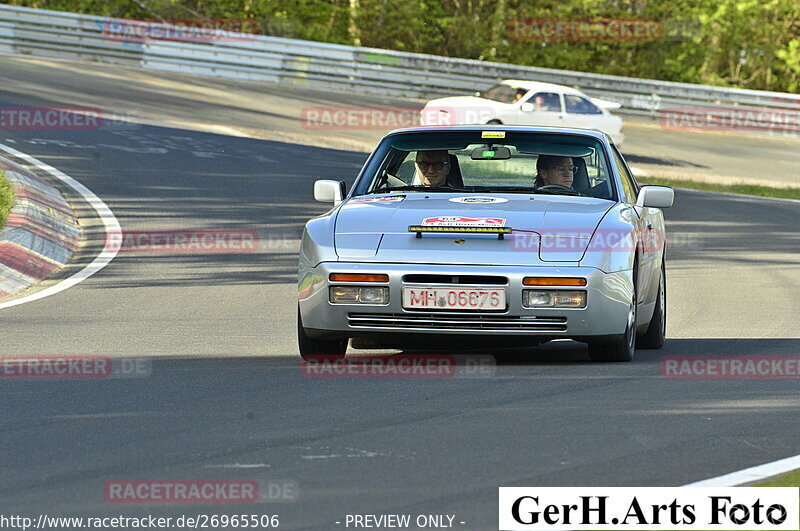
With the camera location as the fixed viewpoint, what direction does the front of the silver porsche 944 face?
facing the viewer

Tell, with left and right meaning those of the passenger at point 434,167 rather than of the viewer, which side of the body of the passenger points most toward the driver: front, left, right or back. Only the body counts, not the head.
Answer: left

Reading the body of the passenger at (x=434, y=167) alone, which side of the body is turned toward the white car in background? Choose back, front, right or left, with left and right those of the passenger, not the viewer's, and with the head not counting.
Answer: back

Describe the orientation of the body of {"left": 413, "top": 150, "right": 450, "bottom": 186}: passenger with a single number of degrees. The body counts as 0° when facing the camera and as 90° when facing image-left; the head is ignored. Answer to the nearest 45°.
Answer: approximately 0°

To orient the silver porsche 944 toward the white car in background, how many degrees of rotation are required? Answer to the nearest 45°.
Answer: approximately 180°
